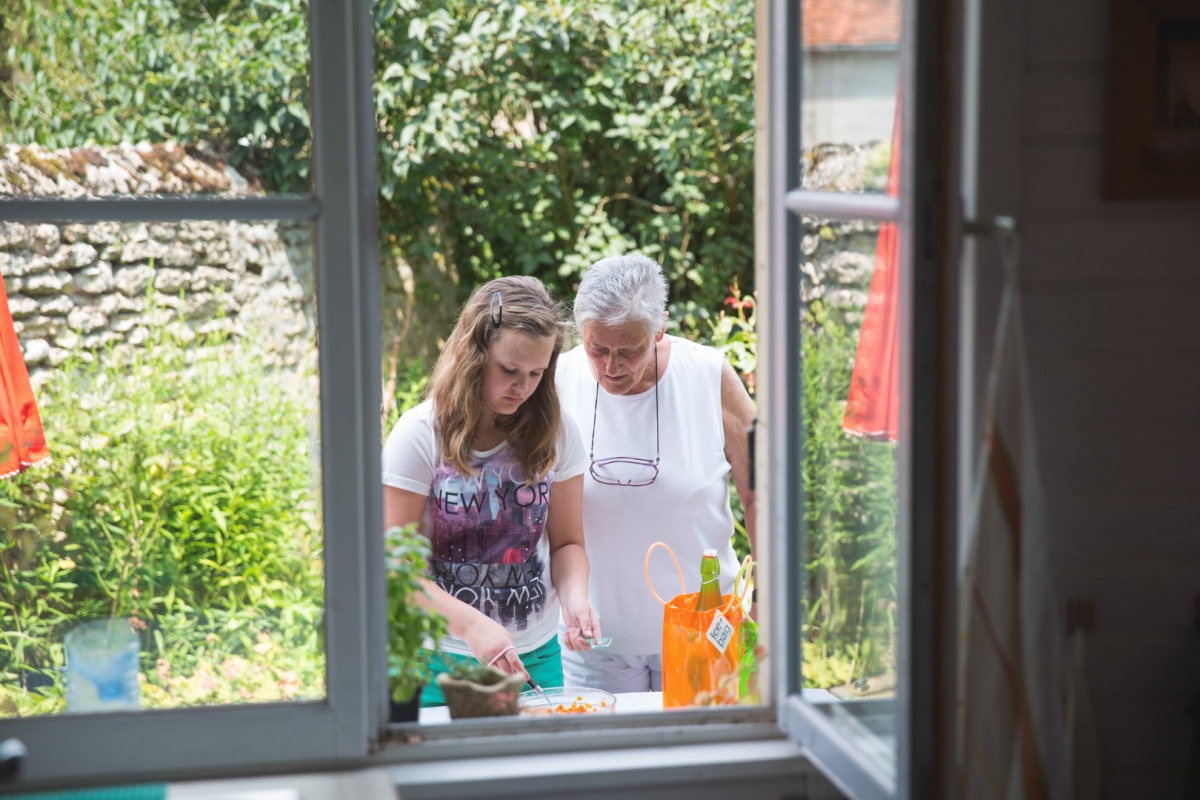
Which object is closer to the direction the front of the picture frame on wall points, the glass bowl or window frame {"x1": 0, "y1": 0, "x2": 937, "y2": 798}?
the window frame

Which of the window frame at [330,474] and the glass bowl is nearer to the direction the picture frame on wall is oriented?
the window frame

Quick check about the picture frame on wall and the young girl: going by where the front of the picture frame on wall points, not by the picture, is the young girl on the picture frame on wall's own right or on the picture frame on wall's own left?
on the picture frame on wall's own right
